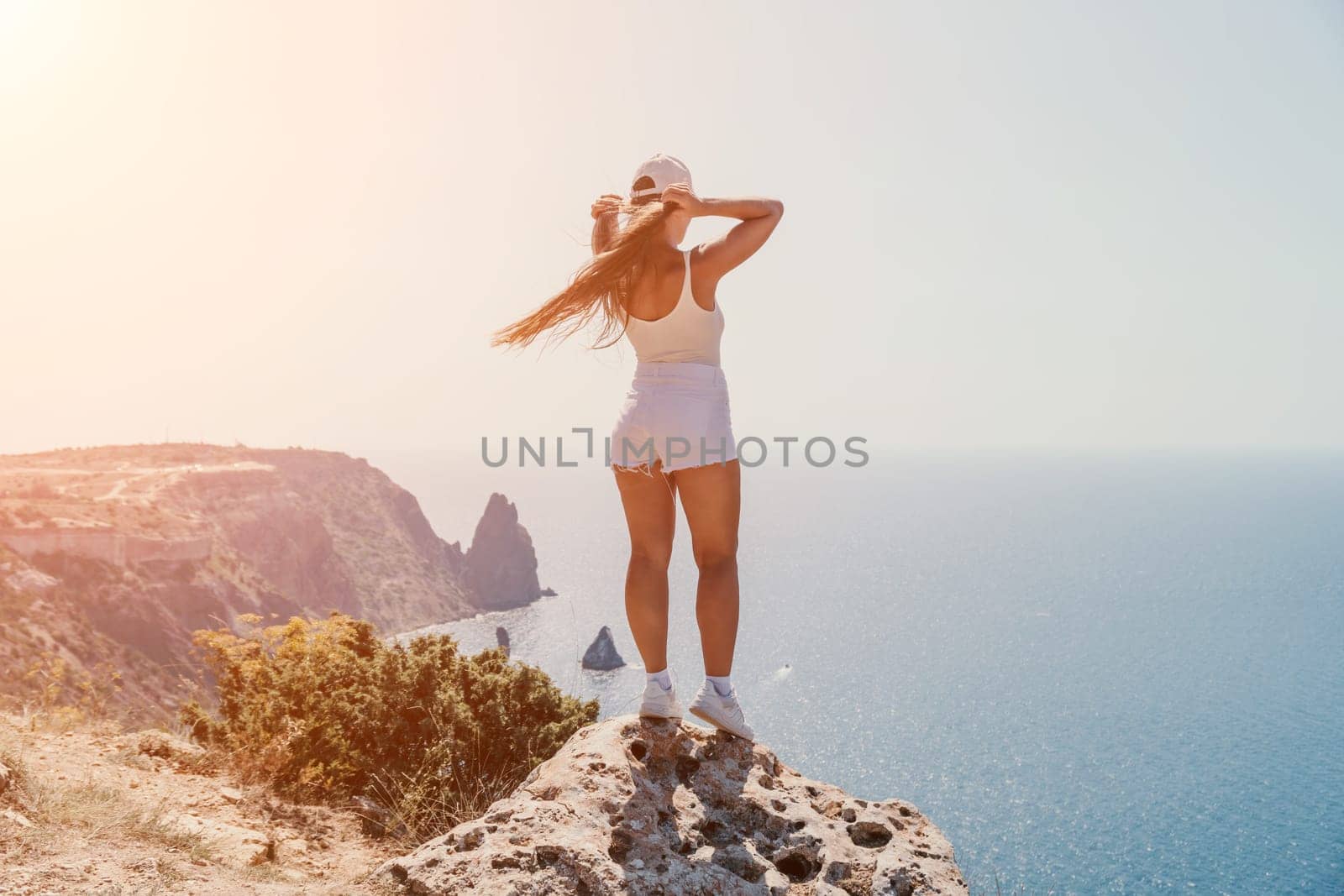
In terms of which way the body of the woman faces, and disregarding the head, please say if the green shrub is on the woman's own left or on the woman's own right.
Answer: on the woman's own left

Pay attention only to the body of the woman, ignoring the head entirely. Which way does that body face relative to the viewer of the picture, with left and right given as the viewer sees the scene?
facing away from the viewer and to the right of the viewer
